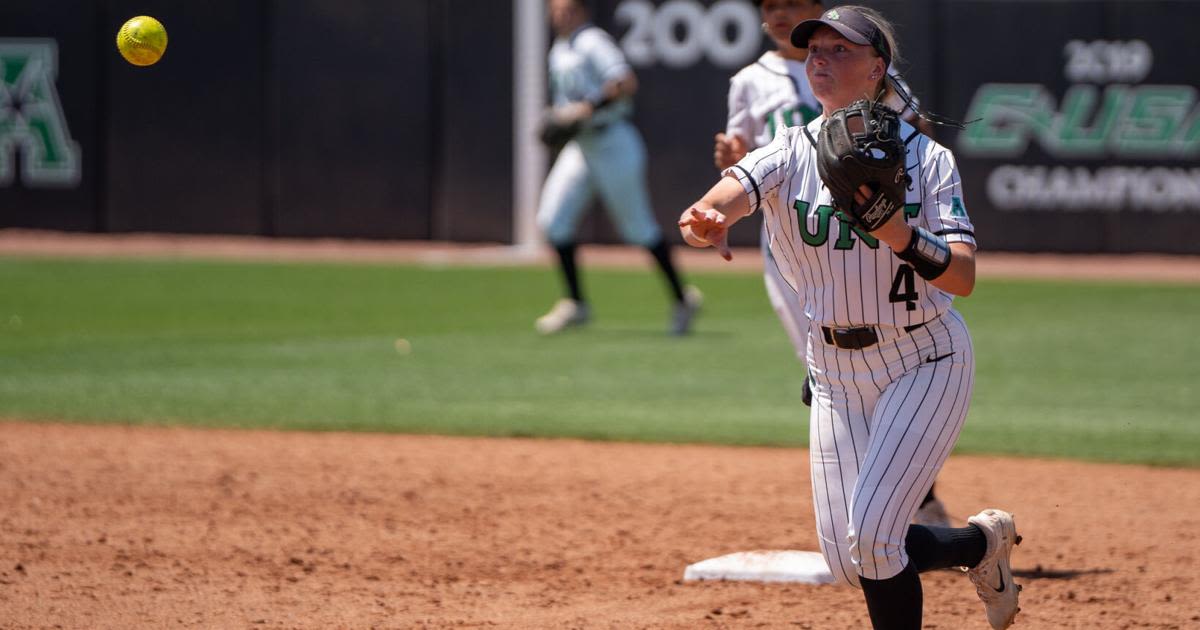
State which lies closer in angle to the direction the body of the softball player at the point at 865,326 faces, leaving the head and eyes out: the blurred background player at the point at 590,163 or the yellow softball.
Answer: the yellow softball

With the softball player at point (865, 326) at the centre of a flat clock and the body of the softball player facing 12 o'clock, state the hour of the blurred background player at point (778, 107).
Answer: The blurred background player is roughly at 4 o'clock from the softball player.

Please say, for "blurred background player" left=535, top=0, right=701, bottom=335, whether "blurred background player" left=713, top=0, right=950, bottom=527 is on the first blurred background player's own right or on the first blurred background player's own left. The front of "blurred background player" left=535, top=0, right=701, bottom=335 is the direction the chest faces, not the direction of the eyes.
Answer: on the first blurred background player's own left

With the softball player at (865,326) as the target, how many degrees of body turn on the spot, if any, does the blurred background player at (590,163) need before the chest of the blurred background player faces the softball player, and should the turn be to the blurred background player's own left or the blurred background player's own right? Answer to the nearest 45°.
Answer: approximately 45° to the blurred background player's own left

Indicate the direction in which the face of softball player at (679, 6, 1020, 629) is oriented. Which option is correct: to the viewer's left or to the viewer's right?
to the viewer's left

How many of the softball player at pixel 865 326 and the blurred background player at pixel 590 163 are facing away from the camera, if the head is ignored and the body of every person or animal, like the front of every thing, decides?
0

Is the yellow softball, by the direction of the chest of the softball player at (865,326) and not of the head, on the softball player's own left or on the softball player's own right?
on the softball player's own right
